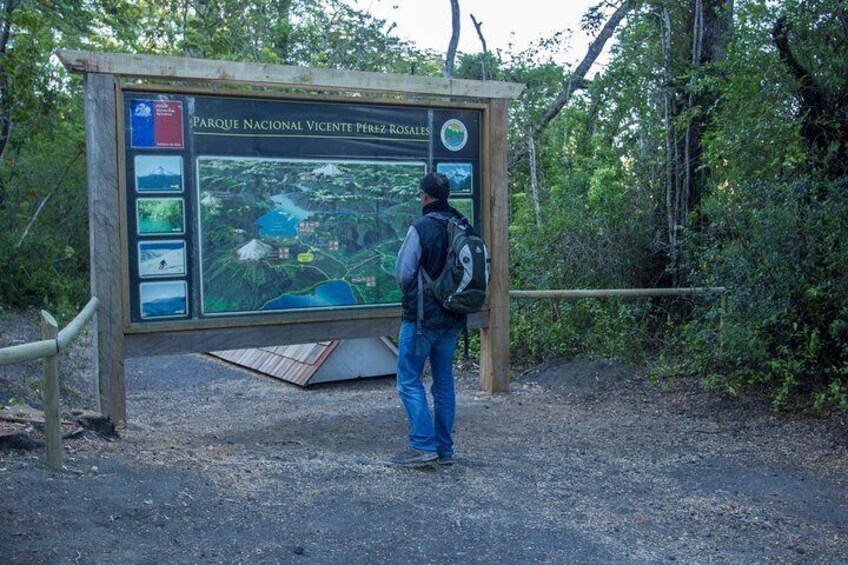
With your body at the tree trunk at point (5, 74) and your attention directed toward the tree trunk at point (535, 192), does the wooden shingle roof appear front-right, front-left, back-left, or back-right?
front-right

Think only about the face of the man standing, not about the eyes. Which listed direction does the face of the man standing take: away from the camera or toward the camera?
away from the camera

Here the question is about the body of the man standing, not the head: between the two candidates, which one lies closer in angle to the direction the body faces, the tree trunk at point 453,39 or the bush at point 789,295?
the tree trunk

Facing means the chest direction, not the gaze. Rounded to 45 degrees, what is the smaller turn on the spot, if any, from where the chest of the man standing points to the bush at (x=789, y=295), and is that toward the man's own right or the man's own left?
approximately 90° to the man's own right

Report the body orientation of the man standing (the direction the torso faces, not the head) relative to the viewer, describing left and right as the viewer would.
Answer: facing away from the viewer and to the left of the viewer

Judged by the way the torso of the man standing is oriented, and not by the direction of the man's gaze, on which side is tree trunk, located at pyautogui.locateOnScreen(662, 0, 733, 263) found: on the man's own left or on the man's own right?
on the man's own right

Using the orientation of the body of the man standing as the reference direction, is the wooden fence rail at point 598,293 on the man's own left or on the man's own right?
on the man's own right

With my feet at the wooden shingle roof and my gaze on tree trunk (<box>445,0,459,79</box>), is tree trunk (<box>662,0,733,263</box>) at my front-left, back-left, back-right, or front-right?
front-right

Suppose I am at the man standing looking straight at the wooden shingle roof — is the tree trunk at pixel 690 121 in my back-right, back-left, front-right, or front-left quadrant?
front-right

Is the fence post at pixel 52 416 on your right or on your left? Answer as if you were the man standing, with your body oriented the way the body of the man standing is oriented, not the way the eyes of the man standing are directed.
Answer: on your left

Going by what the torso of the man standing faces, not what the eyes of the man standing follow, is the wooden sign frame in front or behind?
in front

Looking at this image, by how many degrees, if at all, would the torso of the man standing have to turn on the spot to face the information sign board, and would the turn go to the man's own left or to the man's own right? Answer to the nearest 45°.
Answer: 0° — they already face it

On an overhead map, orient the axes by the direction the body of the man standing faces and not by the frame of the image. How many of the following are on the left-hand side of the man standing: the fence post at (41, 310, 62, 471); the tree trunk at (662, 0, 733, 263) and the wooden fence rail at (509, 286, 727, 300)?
1

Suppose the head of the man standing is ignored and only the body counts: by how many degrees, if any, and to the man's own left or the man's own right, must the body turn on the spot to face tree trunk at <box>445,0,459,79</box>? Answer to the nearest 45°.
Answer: approximately 45° to the man's own right

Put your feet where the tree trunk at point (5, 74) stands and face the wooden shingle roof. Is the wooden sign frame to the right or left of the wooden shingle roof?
right
